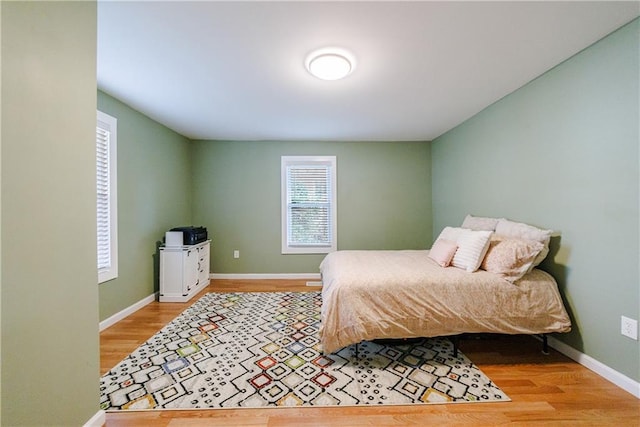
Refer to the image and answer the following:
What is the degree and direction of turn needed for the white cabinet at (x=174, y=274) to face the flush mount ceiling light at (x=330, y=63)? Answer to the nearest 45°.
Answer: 0° — it already faces it

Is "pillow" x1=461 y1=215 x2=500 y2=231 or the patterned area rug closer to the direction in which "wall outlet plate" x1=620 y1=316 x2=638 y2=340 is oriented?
the patterned area rug

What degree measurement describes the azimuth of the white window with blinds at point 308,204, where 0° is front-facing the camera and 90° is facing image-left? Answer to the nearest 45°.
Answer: approximately 0°

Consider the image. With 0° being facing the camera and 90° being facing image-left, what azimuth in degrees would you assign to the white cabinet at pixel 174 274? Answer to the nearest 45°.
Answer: approximately 315°

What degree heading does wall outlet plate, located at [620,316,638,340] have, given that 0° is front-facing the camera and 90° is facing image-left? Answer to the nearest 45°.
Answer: approximately 45°

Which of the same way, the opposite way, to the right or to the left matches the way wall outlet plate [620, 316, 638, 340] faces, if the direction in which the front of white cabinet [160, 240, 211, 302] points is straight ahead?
the opposite way

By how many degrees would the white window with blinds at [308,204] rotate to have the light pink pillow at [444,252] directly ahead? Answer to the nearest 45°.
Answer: approximately 45° to its left

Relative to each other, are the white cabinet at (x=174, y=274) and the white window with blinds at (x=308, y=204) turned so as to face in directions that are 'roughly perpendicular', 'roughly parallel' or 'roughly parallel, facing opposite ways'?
roughly perpendicular

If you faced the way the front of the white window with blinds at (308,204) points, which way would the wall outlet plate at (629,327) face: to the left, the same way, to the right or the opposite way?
to the right
